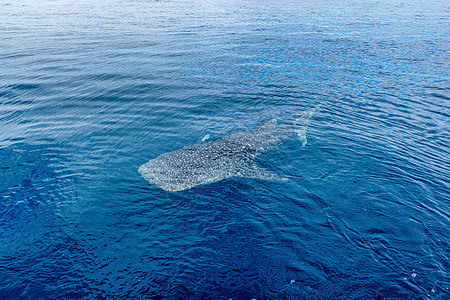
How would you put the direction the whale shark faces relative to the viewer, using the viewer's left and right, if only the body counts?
facing the viewer and to the left of the viewer
